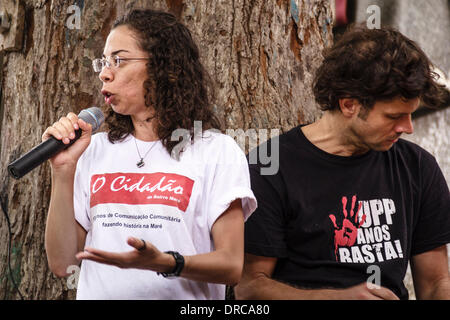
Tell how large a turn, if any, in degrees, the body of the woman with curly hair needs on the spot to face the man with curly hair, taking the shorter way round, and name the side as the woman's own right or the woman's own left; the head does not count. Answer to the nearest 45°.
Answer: approximately 135° to the woman's own left

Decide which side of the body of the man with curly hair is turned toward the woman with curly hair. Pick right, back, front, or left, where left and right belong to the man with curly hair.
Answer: right

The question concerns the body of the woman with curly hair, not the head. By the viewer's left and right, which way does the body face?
facing the viewer and to the left of the viewer

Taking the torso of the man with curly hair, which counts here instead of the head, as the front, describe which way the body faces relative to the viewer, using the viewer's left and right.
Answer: facing the viewer and to the right of the viewer

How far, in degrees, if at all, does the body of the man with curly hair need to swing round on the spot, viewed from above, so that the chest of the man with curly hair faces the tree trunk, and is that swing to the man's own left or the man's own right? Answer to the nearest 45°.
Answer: approximately 135° to the man's own right

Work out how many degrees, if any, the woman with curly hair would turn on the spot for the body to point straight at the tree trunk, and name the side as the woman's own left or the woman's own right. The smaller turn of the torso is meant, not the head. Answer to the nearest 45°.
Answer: approximately 135° to the woman's own right
